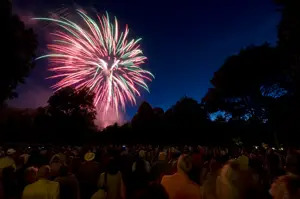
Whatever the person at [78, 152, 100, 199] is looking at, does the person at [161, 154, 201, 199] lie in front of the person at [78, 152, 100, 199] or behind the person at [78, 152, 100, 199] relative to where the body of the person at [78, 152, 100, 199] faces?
behind

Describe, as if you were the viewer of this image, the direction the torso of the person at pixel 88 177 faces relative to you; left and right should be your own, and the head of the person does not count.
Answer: facing away from the viewer

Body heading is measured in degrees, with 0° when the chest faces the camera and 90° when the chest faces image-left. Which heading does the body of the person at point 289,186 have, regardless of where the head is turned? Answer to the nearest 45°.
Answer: approximately 180°

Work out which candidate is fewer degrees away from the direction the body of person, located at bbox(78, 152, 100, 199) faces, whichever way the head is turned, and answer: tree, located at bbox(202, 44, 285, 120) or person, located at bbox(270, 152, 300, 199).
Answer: the tree

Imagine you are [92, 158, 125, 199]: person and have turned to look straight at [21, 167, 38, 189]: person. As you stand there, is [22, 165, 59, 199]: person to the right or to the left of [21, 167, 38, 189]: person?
left

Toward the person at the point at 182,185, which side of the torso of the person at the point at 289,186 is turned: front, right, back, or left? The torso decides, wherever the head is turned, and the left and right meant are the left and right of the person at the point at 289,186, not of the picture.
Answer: left

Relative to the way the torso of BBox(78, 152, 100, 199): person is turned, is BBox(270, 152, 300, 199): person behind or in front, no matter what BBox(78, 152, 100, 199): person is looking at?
behind

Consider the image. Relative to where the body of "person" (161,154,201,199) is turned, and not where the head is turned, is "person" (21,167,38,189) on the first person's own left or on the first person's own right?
on the first person's own left

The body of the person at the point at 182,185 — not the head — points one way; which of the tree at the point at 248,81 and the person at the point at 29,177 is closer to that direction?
the tree

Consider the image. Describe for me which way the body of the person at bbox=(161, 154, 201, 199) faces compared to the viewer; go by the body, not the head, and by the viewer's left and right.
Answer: facing away from the viewer

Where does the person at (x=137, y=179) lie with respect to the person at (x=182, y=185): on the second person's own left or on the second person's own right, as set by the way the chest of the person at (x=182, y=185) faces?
on the second person's own left
